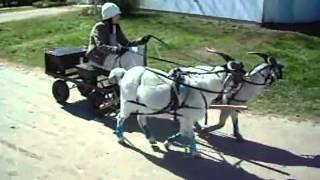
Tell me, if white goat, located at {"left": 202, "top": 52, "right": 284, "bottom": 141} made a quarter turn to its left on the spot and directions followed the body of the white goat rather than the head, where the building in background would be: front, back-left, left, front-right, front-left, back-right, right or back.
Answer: front

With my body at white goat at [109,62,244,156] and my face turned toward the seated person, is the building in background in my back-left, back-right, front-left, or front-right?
front-right

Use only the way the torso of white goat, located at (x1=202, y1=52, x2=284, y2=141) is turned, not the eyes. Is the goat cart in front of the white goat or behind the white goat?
behind

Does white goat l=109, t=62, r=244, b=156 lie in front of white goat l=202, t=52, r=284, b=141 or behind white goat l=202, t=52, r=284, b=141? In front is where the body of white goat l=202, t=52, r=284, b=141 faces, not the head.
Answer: behind

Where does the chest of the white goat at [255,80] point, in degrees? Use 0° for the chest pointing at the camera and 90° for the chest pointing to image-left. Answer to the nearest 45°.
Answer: approximately 270°

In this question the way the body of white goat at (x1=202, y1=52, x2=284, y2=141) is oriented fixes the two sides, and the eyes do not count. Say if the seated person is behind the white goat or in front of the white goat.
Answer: behind
